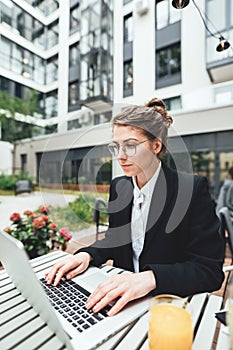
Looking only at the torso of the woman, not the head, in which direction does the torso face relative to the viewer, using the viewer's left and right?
facing the viewer and to the left of the viewer

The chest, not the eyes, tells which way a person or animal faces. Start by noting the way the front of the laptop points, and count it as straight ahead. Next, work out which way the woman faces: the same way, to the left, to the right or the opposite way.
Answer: the opposite way

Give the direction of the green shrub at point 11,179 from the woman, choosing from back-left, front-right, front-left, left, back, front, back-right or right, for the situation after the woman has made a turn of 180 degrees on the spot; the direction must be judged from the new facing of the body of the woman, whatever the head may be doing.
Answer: left

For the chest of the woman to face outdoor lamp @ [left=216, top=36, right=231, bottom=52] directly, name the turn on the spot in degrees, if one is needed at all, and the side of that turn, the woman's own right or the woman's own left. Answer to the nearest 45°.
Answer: approximately 180°

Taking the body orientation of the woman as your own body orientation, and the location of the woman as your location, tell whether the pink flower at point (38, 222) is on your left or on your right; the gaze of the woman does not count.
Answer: on your right

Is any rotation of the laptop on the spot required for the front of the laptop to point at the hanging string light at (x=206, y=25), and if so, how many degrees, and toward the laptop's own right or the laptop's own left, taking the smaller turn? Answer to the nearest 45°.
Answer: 0° — it already faces it

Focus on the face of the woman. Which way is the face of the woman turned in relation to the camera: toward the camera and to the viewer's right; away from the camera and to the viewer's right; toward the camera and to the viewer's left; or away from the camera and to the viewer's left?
toward the camera and to the viewer's left

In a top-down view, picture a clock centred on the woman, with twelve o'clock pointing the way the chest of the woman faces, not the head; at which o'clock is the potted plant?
The potted plant is roughly at 3 o'clock from the woman.

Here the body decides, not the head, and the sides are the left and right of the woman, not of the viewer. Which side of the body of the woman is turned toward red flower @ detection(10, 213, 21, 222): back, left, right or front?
right

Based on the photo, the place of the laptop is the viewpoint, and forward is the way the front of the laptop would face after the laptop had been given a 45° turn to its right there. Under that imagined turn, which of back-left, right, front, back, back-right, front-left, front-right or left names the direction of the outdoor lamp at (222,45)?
front-left

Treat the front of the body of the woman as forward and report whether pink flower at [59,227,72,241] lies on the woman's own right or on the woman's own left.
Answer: on the woman's own right

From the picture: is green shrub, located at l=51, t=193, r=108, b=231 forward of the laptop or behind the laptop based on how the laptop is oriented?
forward
